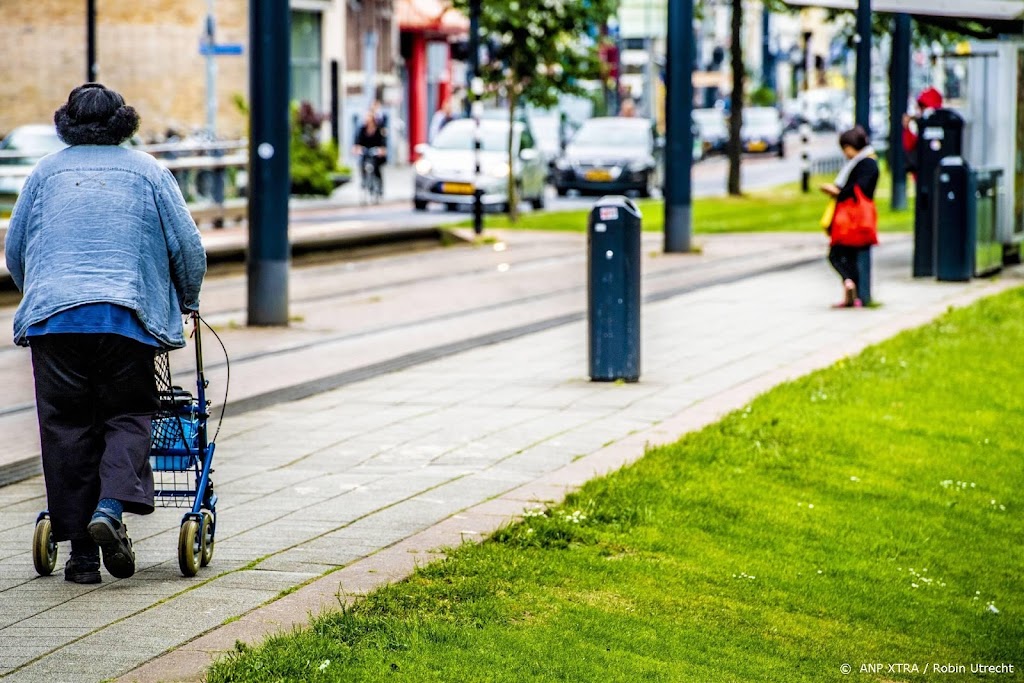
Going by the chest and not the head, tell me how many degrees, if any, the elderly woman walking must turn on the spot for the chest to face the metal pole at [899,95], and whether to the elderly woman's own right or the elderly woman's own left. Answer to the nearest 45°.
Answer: approximately 45° to the elderly woman's own right

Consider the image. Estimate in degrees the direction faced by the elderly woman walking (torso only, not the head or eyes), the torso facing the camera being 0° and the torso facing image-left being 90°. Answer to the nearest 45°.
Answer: approximately 180°

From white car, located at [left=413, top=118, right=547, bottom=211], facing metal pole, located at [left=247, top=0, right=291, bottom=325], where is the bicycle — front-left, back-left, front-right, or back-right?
back-right

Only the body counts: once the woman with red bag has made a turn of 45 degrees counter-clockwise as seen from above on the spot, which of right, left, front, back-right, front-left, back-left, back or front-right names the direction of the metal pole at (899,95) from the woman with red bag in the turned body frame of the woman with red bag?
back-right

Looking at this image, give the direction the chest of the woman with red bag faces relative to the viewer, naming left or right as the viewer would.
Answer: facing to the left of the viewer

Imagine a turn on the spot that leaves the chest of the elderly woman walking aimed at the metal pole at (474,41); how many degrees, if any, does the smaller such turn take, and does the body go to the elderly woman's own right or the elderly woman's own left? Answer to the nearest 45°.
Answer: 0° — they already face it

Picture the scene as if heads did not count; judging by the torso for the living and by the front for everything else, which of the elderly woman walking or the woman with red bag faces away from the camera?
the elderly woman walking

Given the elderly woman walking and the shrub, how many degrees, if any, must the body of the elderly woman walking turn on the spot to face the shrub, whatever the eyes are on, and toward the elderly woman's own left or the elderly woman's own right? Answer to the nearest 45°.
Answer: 0° — they already face it

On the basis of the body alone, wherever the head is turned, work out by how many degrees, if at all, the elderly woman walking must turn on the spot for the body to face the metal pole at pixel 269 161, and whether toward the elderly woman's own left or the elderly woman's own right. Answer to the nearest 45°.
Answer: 0° — they already face it

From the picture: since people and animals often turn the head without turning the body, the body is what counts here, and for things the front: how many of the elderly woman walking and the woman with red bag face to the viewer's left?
1

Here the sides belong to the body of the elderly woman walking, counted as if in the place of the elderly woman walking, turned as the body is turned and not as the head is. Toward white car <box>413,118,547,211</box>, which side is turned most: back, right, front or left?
front

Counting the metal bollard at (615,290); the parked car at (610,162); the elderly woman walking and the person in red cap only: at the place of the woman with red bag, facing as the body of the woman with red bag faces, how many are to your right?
2

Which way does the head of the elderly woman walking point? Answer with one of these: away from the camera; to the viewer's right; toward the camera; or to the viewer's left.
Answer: away from the camera

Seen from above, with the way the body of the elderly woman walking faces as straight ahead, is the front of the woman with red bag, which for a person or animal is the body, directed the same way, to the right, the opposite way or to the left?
to the left
